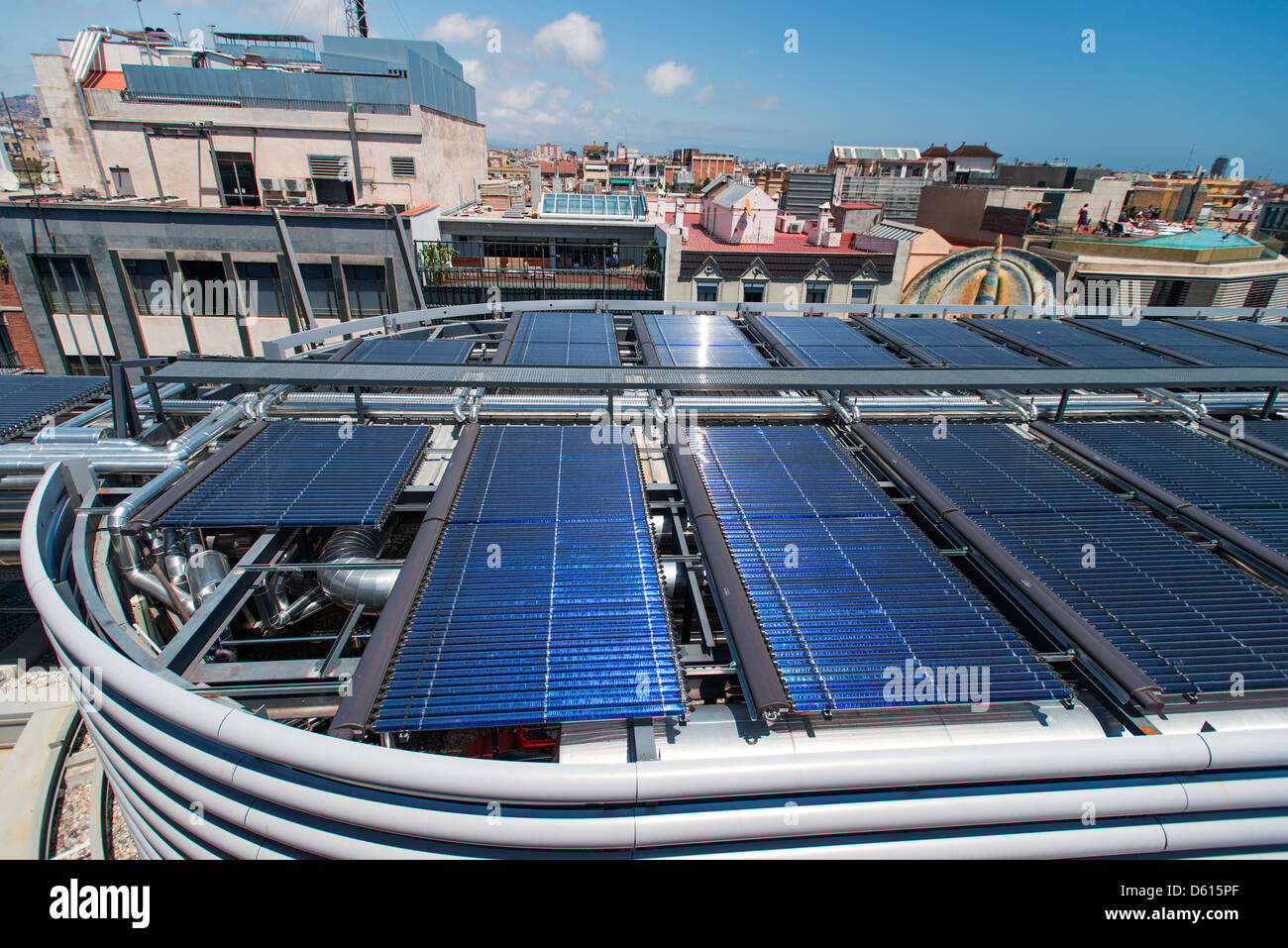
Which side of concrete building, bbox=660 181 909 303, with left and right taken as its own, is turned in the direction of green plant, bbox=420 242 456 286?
right

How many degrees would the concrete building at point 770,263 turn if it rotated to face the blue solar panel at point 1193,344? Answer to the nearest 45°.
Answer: approximately 45° to its left

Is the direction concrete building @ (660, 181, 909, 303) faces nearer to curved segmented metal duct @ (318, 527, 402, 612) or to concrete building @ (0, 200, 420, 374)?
the curved segmented metal duct

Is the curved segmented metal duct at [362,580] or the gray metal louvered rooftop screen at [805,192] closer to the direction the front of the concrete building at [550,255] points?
the curved segmented metal duct

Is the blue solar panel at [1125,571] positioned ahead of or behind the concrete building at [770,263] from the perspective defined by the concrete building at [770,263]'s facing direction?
ahead

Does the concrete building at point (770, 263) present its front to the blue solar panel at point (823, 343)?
yes

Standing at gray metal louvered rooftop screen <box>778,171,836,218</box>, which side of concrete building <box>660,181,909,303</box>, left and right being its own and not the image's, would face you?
back

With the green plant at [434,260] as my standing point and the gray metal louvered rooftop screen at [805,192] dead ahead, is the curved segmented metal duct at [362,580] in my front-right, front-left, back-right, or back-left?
back-right

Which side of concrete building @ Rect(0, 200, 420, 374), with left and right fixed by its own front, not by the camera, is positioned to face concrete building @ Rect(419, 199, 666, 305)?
left

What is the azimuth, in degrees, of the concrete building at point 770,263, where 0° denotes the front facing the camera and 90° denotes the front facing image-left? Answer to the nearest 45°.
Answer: approximately 0°

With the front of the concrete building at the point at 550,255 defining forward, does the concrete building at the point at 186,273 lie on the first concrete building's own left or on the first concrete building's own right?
on the first concrete building's own right

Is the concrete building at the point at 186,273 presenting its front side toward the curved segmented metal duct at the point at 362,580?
yes
